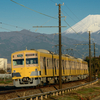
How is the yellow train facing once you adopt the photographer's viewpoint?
facing the viewer and to the left of the viewer
